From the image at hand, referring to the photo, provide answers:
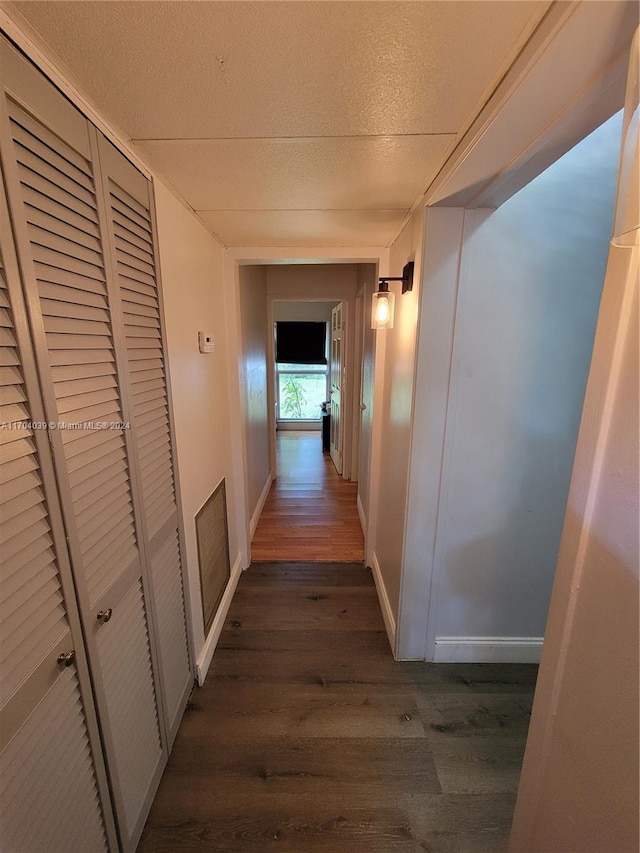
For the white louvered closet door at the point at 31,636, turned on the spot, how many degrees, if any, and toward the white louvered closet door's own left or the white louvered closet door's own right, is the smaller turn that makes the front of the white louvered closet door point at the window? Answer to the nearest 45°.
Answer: approximately 45° to the white louvered closet door's own left

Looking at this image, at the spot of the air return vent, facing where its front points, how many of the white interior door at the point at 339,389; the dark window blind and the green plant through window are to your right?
0

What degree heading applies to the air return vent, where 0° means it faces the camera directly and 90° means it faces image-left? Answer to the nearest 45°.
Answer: approximately 270°

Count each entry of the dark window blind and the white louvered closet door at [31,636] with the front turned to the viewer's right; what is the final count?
1

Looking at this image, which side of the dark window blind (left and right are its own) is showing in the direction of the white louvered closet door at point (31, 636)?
front

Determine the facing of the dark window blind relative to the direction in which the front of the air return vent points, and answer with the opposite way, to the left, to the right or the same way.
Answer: to the right

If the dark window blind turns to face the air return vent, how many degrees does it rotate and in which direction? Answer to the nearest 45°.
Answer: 0° — it already faces it

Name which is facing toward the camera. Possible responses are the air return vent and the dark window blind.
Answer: the dark window blind

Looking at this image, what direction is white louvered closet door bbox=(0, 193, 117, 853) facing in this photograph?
to the viewer's right

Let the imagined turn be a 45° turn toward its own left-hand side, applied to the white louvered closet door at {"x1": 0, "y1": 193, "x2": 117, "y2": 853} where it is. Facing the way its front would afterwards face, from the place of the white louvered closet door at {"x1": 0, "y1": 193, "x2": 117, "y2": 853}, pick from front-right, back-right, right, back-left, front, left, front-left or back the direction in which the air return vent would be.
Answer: front

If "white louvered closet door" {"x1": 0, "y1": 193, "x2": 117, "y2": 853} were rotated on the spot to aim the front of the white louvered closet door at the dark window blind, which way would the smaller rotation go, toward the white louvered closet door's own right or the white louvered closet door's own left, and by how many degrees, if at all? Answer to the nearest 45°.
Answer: approximately 45° to the white louvered closet door's own left

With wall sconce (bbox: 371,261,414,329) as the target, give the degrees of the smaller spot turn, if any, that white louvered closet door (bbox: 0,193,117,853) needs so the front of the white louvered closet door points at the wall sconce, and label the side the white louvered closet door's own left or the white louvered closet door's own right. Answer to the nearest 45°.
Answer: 0° — it already faces it

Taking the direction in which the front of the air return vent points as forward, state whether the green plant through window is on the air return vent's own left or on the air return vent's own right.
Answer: on the air return vent's own left

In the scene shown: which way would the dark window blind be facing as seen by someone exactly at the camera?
facing the viewer

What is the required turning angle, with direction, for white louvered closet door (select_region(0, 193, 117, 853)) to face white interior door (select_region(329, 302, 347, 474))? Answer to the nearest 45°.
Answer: approximately 45° to its left
